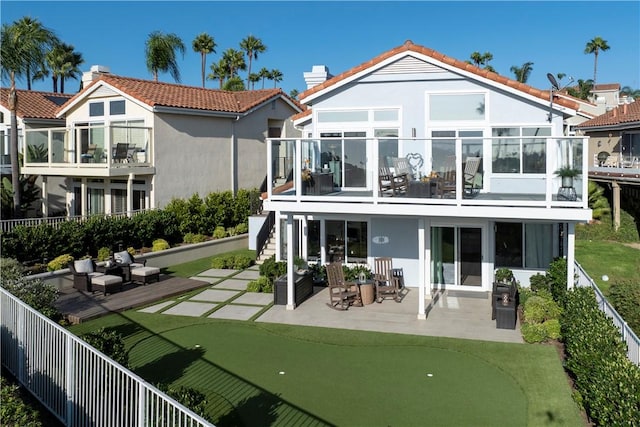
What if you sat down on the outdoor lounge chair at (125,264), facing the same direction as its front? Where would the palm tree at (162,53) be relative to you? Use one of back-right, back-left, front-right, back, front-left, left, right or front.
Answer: back-left

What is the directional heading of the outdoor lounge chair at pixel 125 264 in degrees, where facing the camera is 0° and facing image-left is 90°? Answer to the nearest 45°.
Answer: approximately 315°

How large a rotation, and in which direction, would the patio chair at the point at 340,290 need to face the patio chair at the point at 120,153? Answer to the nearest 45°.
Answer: approximately 180°

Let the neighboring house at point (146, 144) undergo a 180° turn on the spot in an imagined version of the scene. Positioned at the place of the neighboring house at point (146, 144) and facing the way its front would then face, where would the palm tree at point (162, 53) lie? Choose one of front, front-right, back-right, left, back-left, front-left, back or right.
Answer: front-left

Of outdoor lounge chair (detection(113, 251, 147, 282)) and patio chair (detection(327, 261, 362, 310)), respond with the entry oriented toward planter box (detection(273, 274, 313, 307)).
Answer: the outdoor lounge chair

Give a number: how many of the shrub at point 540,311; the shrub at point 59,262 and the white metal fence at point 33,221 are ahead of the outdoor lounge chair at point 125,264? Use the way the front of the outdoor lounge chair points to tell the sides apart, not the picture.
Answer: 1

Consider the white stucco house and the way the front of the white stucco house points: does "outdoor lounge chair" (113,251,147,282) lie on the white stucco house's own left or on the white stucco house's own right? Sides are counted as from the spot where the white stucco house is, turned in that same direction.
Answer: on the white stucco house's own right

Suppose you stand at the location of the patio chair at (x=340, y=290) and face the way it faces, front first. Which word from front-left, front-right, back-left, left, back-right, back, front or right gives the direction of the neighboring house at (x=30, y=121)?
back

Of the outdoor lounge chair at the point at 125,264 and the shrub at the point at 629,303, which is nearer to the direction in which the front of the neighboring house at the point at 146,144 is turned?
the outdoor lounge chair

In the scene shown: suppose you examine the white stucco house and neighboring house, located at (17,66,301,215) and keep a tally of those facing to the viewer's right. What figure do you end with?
0
